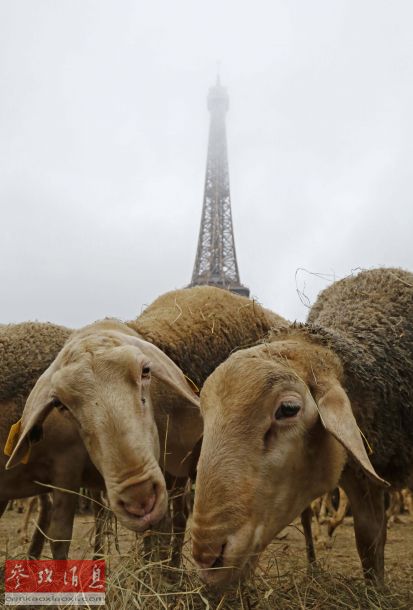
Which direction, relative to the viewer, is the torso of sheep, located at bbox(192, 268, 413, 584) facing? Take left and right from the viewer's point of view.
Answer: facing the viewer and to the left of the viewer

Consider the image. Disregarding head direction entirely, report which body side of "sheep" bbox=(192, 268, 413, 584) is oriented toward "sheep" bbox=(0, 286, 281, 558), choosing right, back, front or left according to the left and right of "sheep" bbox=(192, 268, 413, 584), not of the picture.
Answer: right
